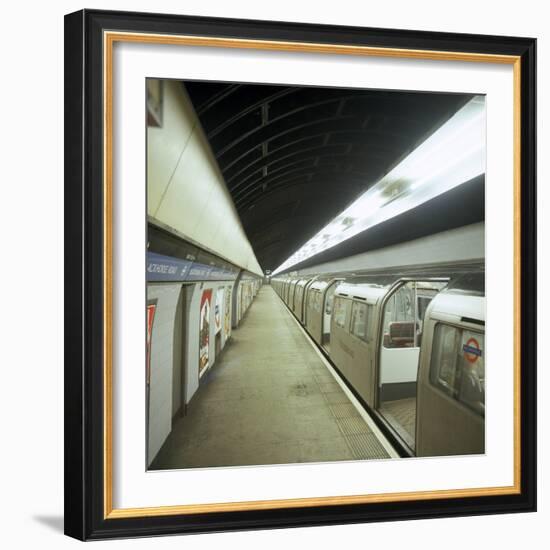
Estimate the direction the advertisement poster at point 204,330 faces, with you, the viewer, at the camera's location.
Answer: facing to the right of the viewer
